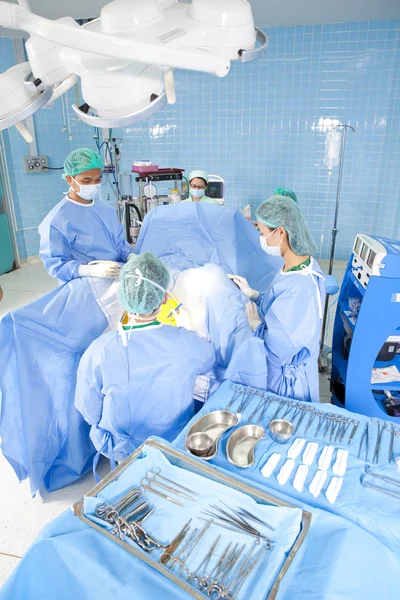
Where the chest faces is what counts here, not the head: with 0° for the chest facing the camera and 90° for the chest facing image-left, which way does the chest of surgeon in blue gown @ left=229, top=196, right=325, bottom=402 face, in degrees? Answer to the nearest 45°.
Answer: approximately 90°

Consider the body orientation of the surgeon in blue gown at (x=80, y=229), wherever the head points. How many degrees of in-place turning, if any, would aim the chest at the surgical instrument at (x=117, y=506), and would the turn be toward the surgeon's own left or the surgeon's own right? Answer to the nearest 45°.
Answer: approximately 45° to the surgeon's own right

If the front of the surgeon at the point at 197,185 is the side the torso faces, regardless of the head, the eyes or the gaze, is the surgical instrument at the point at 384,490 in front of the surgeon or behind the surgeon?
in front

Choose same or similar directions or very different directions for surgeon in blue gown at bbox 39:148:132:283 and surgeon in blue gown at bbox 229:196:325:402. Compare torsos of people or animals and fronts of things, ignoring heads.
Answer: very different directions

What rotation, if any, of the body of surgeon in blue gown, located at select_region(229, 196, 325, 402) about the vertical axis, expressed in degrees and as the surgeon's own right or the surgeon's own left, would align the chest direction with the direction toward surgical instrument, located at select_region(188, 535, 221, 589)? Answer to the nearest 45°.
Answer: approximately 90° to the surgeon's own left

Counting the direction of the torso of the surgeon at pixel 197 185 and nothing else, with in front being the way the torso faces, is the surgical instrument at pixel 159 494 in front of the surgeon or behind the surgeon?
in front

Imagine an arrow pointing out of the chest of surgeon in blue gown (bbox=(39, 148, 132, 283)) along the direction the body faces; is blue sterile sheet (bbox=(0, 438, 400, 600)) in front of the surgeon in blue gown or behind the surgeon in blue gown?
in front

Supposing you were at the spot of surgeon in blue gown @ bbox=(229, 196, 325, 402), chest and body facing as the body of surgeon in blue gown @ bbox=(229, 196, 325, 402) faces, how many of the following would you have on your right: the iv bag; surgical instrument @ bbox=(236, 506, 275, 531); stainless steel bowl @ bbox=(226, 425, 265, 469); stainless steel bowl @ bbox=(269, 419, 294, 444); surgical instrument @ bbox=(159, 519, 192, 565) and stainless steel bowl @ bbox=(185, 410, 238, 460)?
1

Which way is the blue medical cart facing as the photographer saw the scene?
facing the viewer and to the left of the viewer

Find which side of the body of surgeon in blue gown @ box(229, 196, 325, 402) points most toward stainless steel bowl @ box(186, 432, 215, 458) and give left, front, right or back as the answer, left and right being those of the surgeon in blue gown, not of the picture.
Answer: left

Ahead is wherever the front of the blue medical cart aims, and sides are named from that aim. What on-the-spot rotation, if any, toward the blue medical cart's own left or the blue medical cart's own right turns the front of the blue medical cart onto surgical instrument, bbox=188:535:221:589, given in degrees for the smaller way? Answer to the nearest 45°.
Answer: approximately 45° to the blue medical cart's own left

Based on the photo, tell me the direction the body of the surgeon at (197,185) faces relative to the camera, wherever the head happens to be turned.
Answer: toward the camera

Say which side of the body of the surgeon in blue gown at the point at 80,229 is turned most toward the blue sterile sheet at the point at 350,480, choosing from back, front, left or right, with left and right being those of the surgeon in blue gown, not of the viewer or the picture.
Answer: front

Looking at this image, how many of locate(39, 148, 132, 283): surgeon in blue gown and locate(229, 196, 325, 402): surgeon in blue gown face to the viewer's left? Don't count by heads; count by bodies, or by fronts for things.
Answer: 1

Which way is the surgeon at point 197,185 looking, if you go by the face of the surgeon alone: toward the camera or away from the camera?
toward the camera

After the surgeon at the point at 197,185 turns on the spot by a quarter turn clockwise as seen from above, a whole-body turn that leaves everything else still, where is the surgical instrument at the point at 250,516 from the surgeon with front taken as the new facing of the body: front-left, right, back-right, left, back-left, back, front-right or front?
left

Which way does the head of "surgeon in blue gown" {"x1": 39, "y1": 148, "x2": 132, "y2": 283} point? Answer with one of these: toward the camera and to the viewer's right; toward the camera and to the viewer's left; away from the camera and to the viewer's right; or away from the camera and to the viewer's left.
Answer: toward the camera and to the viewer's right

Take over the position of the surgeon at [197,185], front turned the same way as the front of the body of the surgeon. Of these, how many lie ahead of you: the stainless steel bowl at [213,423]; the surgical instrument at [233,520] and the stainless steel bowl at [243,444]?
3

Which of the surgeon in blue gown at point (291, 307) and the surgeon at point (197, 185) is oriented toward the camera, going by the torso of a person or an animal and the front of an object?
the surgeon

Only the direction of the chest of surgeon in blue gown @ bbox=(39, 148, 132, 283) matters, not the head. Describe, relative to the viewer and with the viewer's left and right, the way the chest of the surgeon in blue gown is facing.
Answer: facing the viewer and to the right of the viewer

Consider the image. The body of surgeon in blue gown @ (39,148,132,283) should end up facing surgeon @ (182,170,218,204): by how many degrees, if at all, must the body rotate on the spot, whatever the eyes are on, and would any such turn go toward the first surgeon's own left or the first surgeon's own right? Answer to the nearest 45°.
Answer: approximately 90° to the first surgeon's own left
